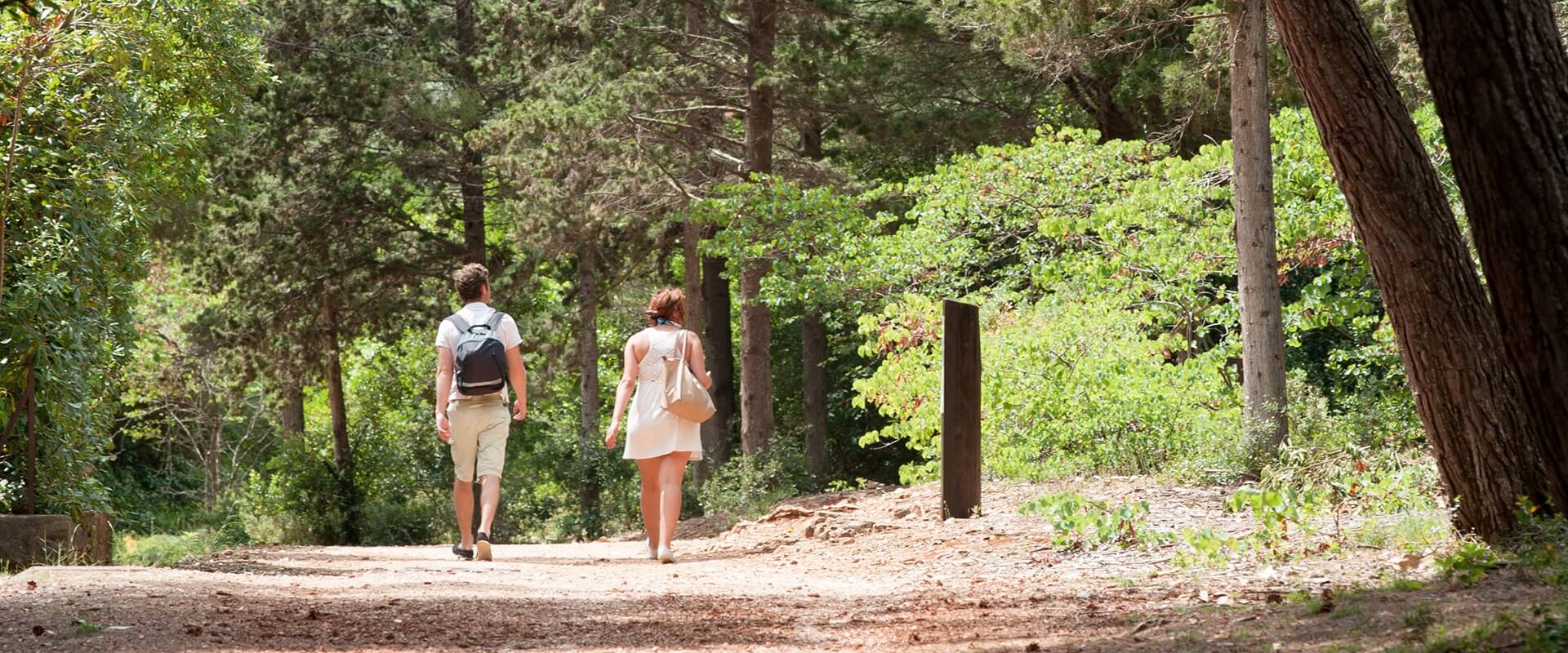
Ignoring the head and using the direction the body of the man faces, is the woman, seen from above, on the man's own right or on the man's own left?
on the man's own right

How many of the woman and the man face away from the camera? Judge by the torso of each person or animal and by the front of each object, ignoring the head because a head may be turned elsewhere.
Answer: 2

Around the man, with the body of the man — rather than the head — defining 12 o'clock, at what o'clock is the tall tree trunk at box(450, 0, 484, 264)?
The tall tree trunk is roughly at 12 o'clock from the man.

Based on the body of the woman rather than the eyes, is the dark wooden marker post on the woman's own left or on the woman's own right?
on the woman's own right

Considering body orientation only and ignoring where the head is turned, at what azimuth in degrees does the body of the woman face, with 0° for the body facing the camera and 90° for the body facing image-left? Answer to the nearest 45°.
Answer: approximately 180°

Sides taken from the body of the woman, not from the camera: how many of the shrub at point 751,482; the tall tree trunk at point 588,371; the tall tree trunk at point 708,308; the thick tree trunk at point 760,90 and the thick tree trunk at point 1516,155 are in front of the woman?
4

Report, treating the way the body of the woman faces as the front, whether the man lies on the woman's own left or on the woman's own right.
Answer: on the woman's own left

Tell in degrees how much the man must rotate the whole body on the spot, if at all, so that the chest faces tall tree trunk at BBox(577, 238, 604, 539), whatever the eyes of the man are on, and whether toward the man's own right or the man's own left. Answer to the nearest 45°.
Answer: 0° — they already face it

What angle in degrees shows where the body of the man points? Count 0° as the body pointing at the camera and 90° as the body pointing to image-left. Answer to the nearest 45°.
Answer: approximately 180°

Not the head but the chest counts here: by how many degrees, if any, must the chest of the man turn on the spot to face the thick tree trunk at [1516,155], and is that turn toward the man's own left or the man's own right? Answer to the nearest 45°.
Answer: approximately 135° to the man's own right

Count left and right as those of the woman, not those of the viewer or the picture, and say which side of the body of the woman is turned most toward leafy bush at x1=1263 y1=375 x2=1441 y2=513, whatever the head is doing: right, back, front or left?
right

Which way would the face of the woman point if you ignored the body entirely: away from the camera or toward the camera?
away from the camera
